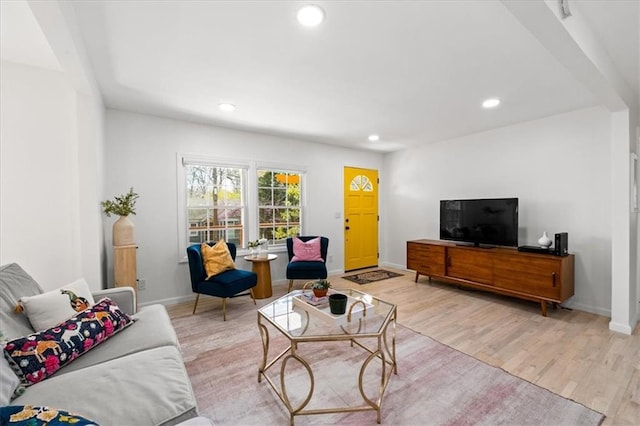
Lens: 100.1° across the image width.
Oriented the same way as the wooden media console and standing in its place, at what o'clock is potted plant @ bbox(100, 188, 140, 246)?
The potted plant is roughly at 12 o'clock from the wooden media console.

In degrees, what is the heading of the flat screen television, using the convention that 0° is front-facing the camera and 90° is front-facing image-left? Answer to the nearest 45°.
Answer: approximately 45°

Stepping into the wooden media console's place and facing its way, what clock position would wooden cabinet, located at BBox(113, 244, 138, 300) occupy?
The wooden cabinet is roughly at 12 o'clock from the wooden media console.

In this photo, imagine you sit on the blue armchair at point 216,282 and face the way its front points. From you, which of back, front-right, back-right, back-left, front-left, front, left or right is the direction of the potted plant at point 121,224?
back-right

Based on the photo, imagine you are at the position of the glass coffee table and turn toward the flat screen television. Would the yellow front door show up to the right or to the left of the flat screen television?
left

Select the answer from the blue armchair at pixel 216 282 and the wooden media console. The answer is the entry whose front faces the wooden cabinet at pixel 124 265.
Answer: the wooden media console

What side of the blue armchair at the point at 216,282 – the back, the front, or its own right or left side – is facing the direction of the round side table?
left

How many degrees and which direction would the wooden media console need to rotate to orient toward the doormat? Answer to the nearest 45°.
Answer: approximately 45° to its right

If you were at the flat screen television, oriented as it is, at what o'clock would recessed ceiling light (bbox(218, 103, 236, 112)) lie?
The recessed ceiling light is roughly at 12 o'clock from the flat screen television.

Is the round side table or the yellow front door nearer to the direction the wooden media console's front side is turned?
the round side table

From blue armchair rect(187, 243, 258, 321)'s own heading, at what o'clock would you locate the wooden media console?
The wooden media console is roughly at 11 o'clock from the blue armchair.

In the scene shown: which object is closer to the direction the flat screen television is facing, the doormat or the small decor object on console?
the doormat
